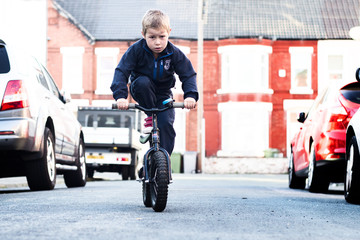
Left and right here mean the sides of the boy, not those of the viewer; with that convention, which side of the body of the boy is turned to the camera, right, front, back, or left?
front

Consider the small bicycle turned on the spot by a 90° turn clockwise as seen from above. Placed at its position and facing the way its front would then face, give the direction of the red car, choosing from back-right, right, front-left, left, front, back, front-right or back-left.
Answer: back-right

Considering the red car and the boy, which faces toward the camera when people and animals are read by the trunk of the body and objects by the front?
the boy

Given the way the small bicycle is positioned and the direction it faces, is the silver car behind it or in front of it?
behind

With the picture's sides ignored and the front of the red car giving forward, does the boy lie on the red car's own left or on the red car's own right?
on the red car's own left

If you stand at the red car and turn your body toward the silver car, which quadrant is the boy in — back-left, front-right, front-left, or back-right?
front-left

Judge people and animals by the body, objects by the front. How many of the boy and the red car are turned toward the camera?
1

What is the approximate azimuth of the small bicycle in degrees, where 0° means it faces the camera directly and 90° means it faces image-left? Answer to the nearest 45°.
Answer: approximately 0°

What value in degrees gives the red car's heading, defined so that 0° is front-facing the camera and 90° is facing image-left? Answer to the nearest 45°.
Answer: approximately 135°
